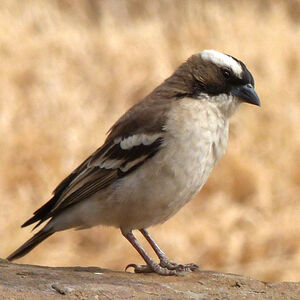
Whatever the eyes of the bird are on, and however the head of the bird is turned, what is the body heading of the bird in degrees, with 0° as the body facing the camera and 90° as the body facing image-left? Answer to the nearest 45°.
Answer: approximately 270°
